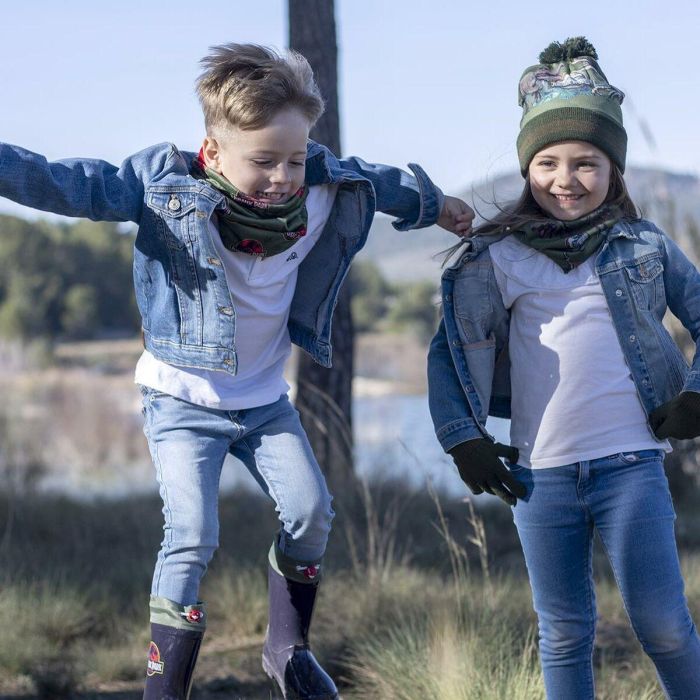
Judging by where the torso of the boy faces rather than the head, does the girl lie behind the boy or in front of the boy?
in front

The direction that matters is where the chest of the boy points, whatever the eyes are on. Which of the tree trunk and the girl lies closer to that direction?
the girl

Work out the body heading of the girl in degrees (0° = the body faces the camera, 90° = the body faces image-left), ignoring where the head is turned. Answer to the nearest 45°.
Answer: approximately 0°

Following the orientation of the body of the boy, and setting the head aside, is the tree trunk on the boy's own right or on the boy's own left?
on the boy's own left

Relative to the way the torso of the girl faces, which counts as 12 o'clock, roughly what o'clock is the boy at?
The boy is roughly at 3 o'clock from the girl.

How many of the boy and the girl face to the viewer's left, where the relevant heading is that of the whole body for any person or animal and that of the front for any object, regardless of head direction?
0

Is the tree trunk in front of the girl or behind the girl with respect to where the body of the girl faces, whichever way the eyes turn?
behind

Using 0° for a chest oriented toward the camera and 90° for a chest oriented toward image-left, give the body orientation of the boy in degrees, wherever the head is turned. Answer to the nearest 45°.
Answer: approximately 315°
